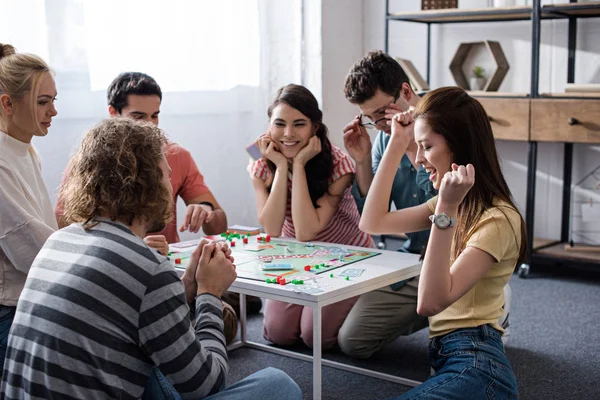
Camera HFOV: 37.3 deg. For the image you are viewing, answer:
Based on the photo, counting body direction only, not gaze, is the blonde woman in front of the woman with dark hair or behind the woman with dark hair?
in front

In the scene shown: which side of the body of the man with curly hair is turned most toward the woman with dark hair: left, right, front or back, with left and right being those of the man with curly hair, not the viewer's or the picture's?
front

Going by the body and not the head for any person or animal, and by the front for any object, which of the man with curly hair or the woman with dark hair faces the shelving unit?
the man with curly hair

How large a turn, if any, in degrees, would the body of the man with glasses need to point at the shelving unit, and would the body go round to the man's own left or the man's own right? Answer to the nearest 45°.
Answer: approximately 180°

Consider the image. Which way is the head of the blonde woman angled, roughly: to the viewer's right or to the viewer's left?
to the viewer's right

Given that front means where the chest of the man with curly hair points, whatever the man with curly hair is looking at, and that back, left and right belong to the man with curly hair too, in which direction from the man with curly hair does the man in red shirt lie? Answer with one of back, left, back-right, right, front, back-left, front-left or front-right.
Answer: front-left

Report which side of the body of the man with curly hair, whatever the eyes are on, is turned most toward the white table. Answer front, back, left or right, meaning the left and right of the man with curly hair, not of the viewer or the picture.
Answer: front

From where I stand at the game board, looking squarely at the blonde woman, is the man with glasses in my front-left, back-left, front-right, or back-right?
back-right

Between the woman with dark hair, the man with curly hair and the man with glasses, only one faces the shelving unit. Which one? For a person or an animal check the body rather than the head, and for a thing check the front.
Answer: the man with curly hair

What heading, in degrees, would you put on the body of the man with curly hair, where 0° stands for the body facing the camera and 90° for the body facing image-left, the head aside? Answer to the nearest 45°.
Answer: approximately 225°

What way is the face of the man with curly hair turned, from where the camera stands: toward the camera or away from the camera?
away from the camera

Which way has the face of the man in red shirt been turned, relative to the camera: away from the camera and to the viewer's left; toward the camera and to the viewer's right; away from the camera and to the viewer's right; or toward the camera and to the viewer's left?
toward the camera and to the viewer's right
